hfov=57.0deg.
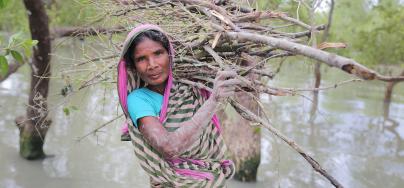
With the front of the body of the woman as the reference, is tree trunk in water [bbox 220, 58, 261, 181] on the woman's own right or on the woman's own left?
on the woman's own left

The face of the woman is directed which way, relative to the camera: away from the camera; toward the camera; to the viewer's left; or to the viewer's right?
toward the camera

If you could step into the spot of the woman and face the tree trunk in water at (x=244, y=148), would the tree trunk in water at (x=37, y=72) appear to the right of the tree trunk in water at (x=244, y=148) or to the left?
left

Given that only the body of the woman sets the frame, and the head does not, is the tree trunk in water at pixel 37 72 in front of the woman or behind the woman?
behind

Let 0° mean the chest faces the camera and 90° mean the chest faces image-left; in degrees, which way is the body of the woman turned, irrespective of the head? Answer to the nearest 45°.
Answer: approximately 315°
